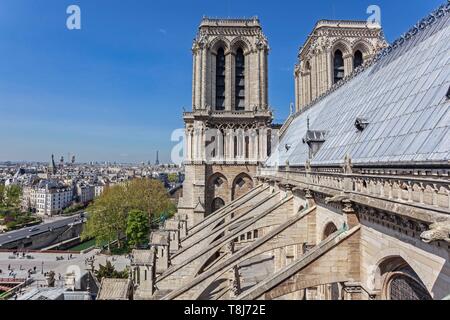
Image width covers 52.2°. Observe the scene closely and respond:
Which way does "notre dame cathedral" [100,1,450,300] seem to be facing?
away from the camera

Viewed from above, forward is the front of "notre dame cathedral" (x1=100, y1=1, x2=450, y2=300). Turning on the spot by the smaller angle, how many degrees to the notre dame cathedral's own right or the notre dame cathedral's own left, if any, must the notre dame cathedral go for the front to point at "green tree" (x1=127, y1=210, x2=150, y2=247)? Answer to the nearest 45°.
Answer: approximately 45° to the notre dame cathedral's own left
